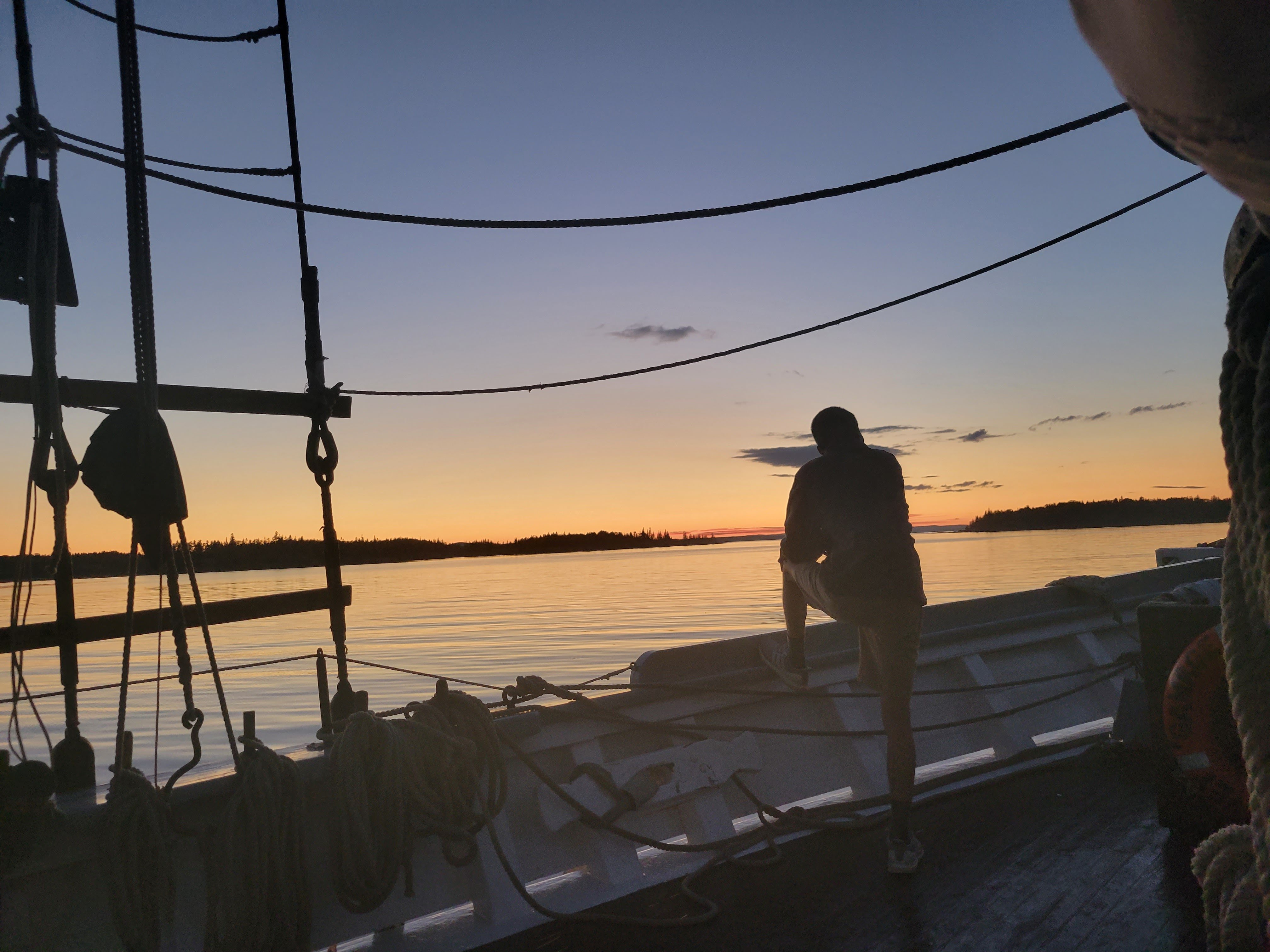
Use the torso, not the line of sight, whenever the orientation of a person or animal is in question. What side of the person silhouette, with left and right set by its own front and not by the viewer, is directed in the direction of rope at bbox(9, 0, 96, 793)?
left

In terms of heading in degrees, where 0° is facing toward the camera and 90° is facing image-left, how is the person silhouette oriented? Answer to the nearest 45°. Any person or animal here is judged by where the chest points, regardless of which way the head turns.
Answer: approximately 135°

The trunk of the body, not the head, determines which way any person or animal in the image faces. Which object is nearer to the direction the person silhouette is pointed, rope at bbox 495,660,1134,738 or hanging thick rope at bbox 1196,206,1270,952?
the rope at bbox 495,660,1134,738

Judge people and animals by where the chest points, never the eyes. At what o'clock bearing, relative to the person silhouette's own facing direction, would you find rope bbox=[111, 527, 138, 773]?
The rope is roughly at 9 o'clock from the person silhouette.

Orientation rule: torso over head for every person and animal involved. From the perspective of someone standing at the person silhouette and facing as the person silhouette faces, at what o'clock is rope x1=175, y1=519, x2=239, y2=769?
The rope is roughly at 9 o'clock from the person silhouette.

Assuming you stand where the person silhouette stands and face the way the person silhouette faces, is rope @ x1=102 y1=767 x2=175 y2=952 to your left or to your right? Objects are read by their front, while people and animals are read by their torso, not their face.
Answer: on your left

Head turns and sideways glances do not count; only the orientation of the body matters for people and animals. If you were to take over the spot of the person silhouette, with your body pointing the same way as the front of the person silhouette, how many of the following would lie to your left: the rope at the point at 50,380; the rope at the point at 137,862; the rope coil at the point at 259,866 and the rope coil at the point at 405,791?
4

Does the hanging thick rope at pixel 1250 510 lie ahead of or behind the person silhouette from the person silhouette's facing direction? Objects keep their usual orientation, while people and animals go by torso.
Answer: behind
